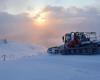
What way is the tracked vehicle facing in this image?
to the viewer's left
